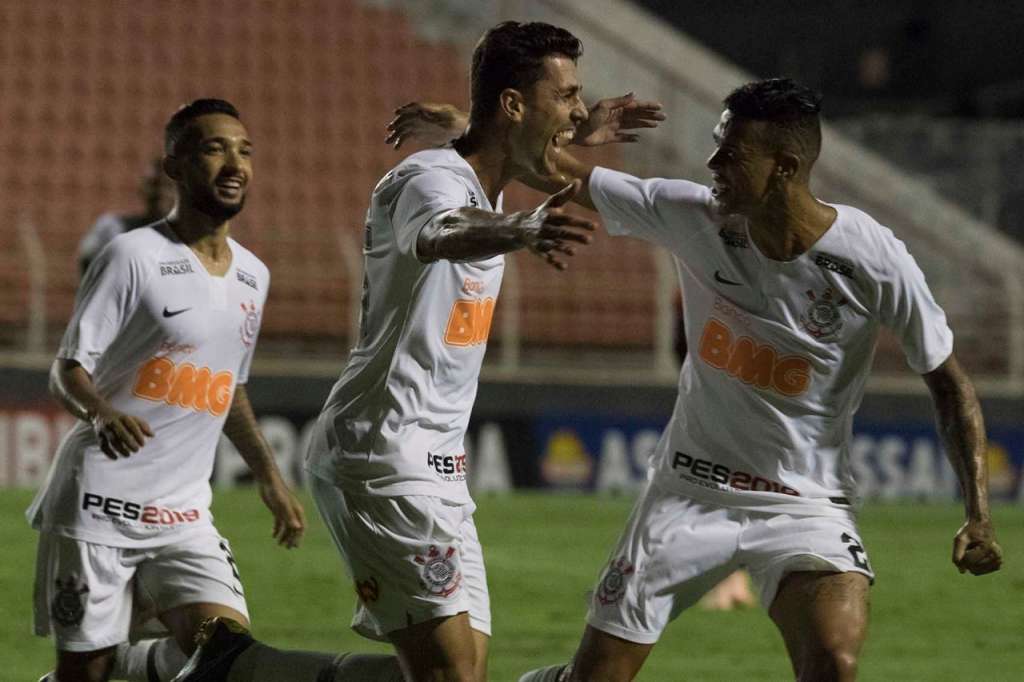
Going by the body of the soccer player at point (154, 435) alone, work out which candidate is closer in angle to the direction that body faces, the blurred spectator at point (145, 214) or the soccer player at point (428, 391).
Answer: the soccer player

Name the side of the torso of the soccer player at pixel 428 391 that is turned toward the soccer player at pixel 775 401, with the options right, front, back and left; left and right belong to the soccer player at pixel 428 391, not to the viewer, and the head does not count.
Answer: front

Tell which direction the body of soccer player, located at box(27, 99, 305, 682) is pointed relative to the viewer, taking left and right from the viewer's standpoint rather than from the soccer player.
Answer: facing the viewer and to the right of the viewer

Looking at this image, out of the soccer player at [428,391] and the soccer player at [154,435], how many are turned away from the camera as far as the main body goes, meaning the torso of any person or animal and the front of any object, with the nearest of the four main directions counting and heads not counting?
0

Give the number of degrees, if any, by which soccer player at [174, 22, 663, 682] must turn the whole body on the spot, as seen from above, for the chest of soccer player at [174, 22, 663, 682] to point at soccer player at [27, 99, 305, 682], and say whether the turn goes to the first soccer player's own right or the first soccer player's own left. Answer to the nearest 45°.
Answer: approximately 135° to the first soccer player's own left

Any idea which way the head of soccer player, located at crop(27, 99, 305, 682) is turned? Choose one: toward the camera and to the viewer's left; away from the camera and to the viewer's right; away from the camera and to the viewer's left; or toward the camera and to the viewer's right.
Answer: toward the camera and to the viewer's right

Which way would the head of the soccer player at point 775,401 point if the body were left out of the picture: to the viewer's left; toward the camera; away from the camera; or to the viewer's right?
to the viewer's left

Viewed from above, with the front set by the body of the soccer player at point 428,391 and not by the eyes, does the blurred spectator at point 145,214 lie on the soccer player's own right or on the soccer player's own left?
on the soccer player's own left

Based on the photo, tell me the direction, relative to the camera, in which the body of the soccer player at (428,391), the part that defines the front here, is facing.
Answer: to the viewer's right

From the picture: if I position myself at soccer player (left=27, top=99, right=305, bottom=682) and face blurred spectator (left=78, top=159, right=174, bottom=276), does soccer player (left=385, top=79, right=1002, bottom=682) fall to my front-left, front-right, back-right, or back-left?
back-right

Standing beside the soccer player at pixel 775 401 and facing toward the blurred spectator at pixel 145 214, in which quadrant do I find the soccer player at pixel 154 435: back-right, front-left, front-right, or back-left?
front-left

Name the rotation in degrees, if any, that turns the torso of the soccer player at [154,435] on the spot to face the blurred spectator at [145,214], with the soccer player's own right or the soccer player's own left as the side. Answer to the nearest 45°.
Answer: approximately 135° to the soccer player's own left
